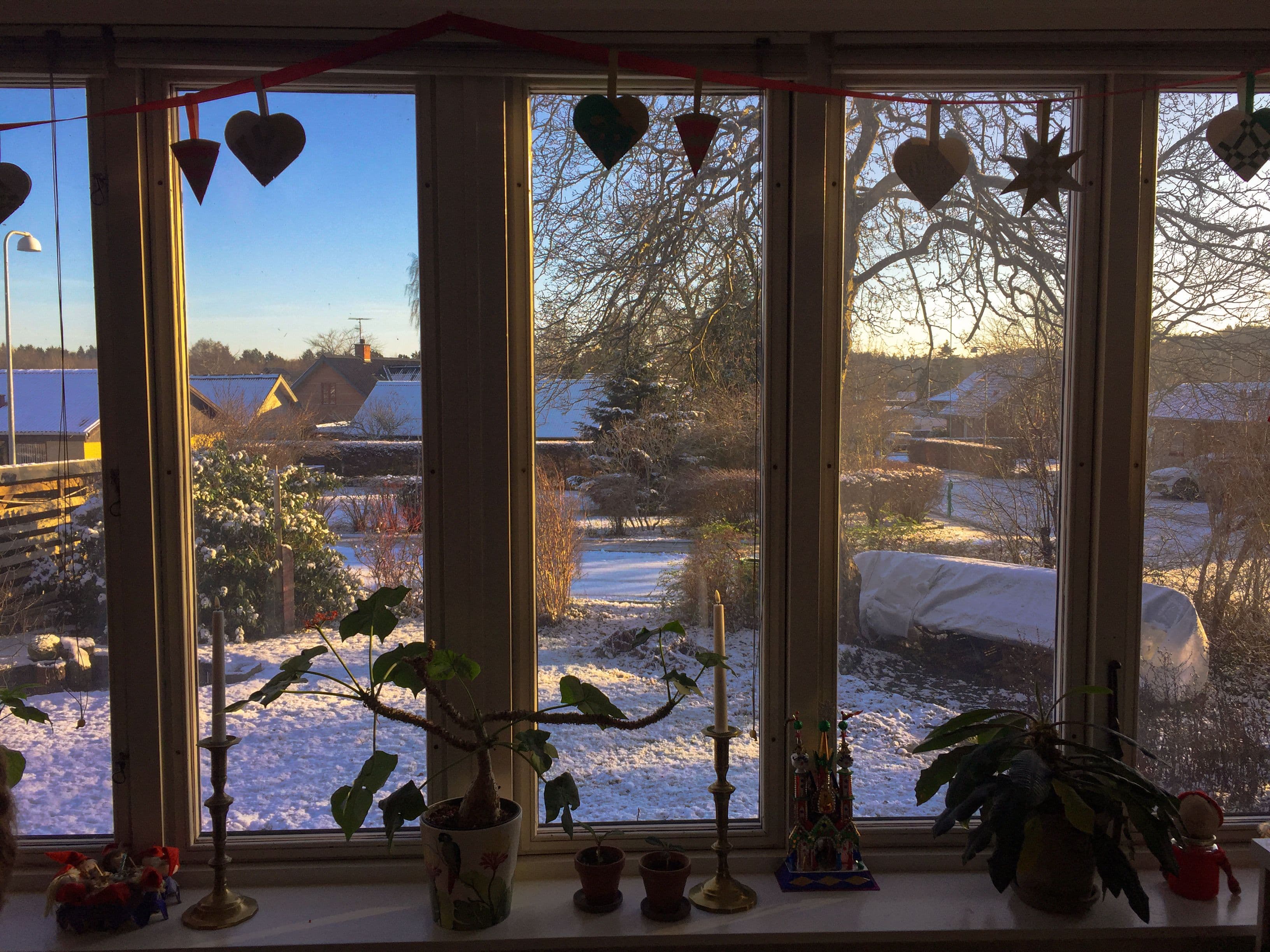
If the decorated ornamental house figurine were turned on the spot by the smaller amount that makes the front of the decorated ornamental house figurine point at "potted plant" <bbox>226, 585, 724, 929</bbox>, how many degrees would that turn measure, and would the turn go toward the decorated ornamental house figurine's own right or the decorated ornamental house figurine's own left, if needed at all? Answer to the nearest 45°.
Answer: approximately 90° to the decorated ornamental house figurine's own right

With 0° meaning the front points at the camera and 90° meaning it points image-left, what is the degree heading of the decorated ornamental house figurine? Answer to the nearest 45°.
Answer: approximately 0°

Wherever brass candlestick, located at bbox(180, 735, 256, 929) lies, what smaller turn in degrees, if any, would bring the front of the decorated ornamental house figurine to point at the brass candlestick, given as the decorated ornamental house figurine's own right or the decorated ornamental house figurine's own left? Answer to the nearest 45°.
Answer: approximately 90° to the decorated ornamental house figurine's own right

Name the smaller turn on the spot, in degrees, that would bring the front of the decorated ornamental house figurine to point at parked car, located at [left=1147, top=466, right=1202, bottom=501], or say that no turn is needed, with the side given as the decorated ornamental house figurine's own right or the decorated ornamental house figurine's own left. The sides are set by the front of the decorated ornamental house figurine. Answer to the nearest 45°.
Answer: approximately 135° to the decorated ornamental house figurine's own left

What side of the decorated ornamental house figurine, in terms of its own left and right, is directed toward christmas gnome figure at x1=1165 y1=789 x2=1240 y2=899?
left
